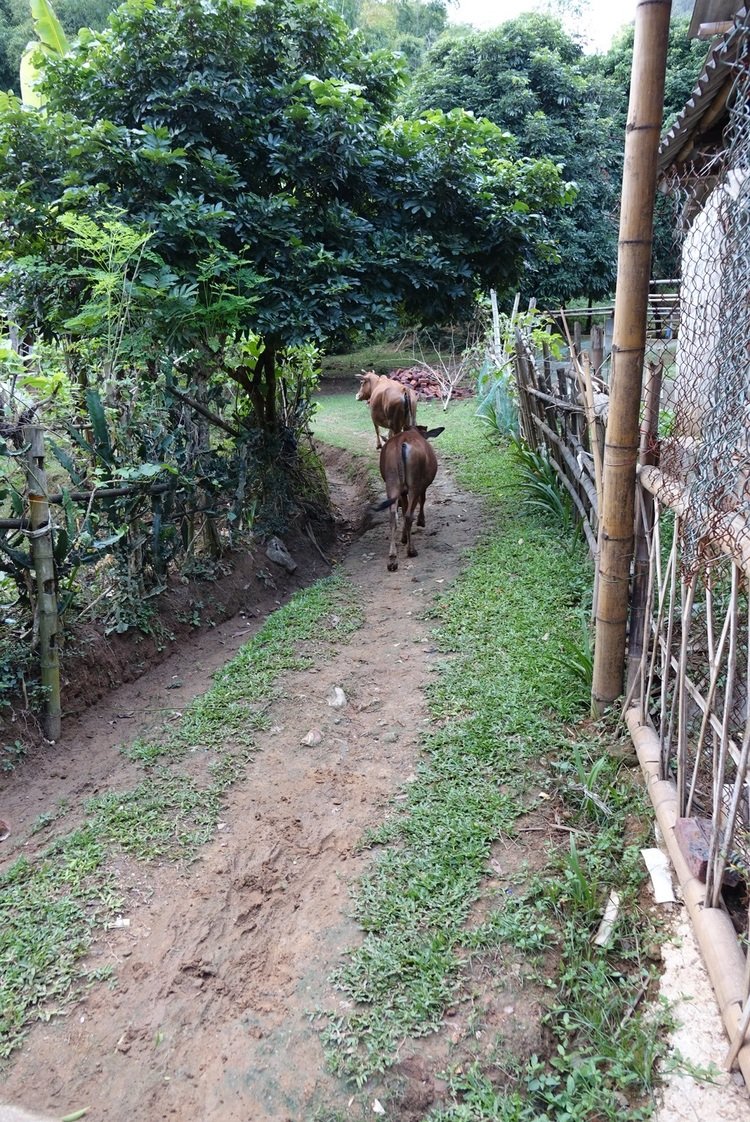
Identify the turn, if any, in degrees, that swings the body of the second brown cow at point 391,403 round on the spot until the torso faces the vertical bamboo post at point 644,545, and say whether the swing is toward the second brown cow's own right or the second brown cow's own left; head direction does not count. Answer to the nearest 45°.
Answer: approximately 135° to the second brown cow's own left

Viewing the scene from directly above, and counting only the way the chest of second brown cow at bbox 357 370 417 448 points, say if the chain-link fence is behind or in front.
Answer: behind

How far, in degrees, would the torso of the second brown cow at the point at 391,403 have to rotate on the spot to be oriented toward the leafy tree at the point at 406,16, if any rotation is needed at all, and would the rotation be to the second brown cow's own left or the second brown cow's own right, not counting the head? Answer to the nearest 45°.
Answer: approximately 45° to the second brown cow's own right

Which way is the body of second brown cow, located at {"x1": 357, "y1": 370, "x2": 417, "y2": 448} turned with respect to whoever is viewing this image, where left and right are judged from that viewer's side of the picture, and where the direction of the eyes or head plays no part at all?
facing away from the viewer and to the left of the viewer

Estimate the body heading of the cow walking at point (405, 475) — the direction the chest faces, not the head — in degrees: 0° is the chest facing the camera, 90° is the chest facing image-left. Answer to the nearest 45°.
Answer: approximately 180°

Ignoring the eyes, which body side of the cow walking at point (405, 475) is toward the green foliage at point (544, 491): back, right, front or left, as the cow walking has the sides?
right

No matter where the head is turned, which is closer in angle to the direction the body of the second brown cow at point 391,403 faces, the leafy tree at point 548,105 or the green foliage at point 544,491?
the leafy tree

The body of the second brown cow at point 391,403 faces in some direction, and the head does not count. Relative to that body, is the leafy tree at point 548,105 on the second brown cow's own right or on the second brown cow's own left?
on the second brown cow's own right
